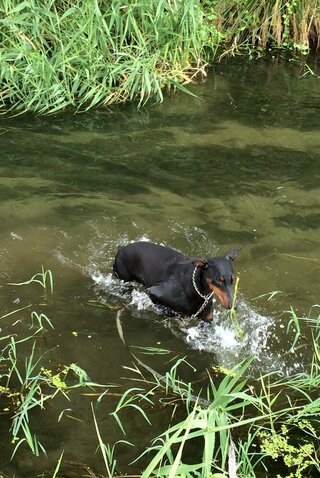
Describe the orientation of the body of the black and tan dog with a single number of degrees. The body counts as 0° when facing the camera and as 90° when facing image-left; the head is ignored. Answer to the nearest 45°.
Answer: approximately 315°

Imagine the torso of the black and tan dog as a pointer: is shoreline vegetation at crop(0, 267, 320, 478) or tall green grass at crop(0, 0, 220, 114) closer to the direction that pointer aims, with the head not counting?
the shoreline vegetation

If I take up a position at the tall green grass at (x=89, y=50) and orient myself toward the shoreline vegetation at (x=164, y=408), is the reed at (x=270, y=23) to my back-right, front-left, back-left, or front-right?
back-left

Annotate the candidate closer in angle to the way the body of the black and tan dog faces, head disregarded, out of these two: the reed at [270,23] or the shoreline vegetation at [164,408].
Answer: the shoreline vegetation

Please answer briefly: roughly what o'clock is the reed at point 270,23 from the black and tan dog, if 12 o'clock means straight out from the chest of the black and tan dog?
The reed is roughly at 8 o'clock from the black and tan dog.

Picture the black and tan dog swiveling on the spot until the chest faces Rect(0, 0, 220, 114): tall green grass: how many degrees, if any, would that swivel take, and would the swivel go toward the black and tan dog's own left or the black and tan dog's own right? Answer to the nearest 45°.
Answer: approximately 135° to the black and tan dog's own left
